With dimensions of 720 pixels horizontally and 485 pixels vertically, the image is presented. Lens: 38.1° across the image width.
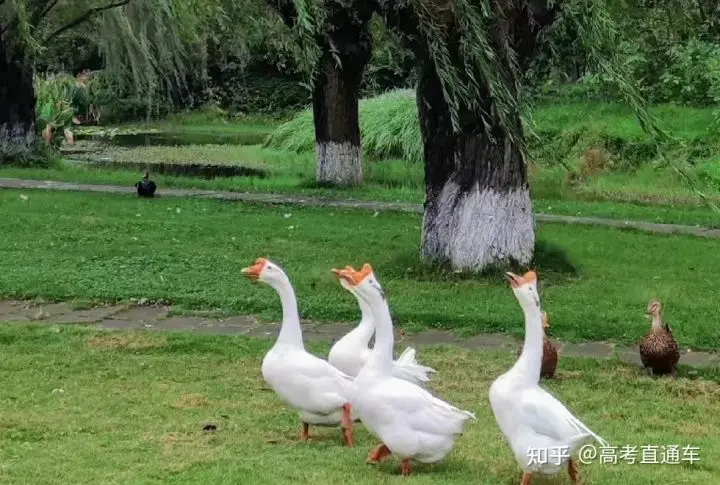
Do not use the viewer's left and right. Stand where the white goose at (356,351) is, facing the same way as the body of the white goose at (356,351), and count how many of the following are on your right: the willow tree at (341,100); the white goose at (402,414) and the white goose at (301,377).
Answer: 1

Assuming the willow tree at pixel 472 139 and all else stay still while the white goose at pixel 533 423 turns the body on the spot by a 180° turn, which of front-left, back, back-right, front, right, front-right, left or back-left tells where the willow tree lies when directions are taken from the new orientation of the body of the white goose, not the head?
front-left

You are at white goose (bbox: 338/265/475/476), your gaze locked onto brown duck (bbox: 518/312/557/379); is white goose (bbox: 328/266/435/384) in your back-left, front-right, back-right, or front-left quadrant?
front-left

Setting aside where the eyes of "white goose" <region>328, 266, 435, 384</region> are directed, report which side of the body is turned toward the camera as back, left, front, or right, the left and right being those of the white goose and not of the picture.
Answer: left

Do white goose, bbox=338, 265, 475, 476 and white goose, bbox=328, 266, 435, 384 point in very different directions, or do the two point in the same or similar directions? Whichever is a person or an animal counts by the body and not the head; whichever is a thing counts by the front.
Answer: same or similar directions

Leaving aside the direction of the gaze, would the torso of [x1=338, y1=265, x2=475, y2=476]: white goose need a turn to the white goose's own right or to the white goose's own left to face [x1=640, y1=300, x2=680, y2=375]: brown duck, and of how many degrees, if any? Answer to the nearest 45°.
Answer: approximately 135° to the white goose's own right

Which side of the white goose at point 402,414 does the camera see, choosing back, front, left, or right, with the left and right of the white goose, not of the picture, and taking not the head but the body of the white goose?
left

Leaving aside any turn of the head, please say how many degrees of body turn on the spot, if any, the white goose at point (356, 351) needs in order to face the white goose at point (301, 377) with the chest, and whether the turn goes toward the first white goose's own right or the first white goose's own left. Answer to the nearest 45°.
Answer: approximately 45° to the first white goose's own left

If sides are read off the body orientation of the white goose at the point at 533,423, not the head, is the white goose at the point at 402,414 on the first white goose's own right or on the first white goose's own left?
on the first white goose's own right

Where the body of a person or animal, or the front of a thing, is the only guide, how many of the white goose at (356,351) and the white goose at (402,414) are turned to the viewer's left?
2

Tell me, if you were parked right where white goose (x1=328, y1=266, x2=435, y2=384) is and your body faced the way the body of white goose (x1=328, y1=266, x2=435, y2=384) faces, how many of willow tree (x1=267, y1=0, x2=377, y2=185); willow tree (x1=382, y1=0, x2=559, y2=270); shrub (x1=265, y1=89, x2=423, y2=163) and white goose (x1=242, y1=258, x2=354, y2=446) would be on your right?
3

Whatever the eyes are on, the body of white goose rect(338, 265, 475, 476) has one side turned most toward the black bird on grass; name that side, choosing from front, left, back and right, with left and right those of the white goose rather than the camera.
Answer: right

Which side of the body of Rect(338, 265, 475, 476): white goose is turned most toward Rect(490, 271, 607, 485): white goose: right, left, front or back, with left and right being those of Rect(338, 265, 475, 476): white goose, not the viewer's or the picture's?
back
